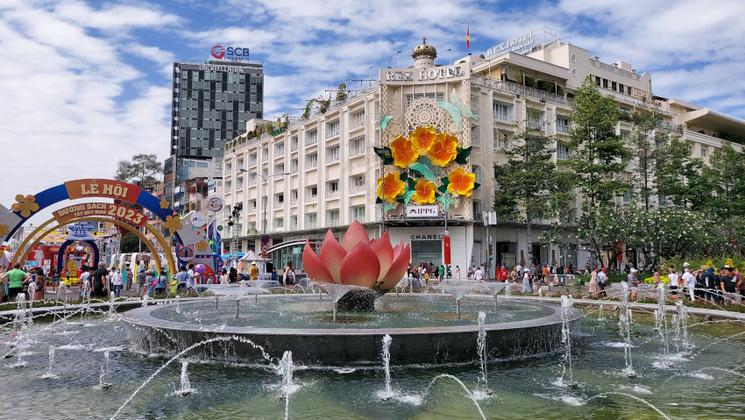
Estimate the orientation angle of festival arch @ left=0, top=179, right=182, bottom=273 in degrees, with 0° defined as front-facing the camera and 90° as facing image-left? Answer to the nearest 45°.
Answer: approximately 0°

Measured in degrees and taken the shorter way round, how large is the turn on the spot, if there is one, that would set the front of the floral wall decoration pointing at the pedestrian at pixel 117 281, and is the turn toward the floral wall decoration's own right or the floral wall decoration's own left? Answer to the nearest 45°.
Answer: approximately 45° to the floral wall decoration's own right

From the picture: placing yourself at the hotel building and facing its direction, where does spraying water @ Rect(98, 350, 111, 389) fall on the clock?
The spraying water is roughly at 12 o'clock from the hotel building.

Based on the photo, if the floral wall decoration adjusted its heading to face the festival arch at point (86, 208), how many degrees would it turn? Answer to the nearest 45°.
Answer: approximately 45° to its right

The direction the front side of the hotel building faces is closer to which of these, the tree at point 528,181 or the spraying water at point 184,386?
the spraying water

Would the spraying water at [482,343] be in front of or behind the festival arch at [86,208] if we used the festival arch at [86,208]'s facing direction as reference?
in front

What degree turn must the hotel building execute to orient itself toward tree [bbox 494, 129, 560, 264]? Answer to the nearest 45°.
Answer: approximately 45° to its left

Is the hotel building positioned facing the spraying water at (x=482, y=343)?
yes

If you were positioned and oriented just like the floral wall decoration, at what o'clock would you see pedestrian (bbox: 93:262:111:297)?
The pedestrian is roughly at 1 o'clock from the floral wall decoration.

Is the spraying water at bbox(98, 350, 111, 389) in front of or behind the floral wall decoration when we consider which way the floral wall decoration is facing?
in front

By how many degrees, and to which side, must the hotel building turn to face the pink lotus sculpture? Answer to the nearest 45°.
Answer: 0° — it already faces it
